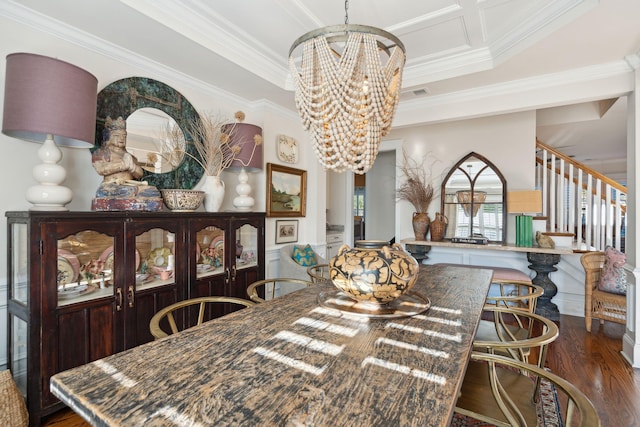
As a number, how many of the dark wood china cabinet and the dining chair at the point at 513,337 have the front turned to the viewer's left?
1

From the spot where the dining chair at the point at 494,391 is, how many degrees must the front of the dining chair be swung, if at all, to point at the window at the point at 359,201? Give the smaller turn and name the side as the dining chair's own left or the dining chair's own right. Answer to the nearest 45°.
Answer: approximately 45° to the dining chair's own right

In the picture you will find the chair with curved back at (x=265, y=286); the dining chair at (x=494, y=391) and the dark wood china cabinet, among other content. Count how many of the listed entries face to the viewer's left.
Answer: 1

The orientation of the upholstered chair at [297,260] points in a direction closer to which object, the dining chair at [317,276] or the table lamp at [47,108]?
the dining chair

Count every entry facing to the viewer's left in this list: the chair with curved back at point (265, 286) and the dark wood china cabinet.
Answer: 0

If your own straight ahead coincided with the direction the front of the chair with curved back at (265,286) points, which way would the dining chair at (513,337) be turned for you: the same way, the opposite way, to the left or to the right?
the opposite way

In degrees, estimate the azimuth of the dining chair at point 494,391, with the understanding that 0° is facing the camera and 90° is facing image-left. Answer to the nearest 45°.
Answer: approximately 90°

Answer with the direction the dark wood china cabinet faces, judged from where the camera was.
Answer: facing the viewer and to the right of the viewer

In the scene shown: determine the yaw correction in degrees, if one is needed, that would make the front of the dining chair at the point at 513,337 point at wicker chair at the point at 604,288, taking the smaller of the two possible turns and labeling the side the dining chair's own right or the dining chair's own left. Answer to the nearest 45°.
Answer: approximately 90° to the dining chair's own right

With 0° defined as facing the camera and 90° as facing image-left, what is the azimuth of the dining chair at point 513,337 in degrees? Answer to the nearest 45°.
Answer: approximately 90°

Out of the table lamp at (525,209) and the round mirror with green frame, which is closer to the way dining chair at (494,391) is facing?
the round mirror with green frame

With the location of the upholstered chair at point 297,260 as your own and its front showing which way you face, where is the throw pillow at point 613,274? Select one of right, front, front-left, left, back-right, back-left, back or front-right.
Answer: front-left

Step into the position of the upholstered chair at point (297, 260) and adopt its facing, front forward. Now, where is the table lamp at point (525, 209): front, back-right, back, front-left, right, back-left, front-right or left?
front-left

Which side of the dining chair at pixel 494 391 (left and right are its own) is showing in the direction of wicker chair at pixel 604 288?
right
